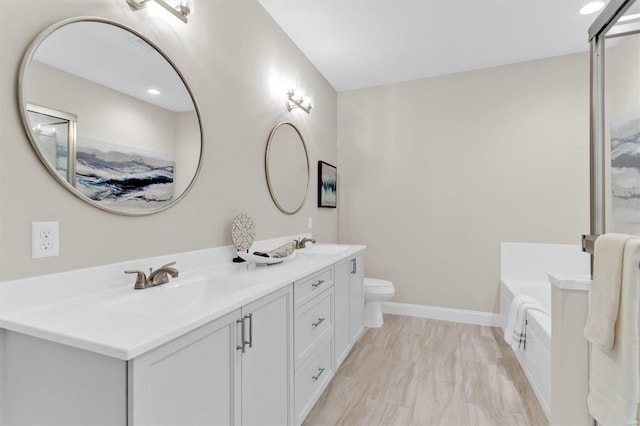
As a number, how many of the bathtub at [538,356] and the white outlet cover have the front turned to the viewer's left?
1

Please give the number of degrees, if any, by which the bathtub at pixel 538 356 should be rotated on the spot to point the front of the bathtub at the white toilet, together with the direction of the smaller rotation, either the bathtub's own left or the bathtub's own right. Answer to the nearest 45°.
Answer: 0° — it already faces it

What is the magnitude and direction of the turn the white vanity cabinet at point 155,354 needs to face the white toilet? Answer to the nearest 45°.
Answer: approximately 90° to its left

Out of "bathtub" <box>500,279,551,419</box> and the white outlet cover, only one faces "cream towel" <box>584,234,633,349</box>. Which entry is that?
the white outlet cover

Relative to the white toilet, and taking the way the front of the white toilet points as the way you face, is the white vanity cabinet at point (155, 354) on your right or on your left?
on your right

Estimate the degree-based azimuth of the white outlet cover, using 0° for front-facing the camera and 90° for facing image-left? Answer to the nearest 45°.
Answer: approximately 315°

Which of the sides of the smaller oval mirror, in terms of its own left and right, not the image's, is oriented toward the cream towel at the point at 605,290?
front

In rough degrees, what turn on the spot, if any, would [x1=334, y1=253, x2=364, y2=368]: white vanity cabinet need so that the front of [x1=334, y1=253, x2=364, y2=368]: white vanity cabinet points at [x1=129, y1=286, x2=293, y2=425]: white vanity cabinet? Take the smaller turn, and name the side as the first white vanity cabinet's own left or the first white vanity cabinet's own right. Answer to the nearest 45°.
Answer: approximately 90° to the first white vanity cabinet's own right

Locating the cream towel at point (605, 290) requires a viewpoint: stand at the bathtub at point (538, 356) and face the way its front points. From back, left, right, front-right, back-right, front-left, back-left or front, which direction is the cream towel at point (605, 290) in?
left

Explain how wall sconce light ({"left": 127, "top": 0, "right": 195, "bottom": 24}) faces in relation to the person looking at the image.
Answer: facing the viewer and to the right of the viewer

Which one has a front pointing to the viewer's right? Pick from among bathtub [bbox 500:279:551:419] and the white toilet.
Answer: the white toilet

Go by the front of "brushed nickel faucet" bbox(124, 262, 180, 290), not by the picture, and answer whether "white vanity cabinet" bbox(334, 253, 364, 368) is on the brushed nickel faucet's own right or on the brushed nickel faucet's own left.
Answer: on the brushed nickel faucet's own left
